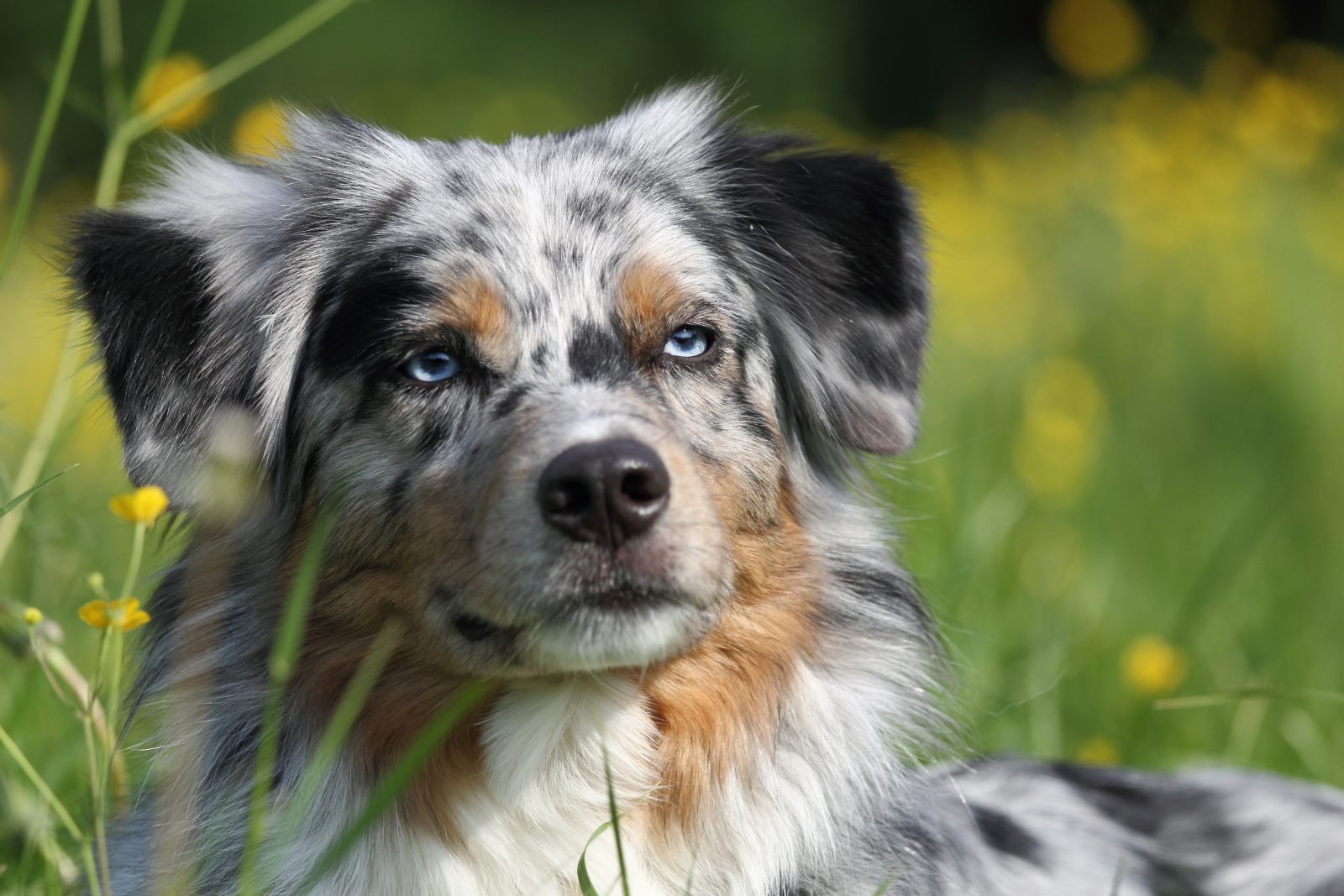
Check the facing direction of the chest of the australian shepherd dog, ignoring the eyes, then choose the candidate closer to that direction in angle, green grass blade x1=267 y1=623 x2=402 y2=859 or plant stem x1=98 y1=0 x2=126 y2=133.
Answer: the green grass blade

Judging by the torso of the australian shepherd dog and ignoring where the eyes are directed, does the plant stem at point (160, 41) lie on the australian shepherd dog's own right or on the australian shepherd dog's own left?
on the australian shepherd dog's own right

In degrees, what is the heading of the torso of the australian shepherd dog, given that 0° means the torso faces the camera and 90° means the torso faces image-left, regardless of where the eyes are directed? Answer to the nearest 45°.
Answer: approximately 45°

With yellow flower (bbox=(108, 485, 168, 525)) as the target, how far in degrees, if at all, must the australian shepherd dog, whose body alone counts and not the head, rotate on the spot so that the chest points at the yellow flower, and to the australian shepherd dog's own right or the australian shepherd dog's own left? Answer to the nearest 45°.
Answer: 0° — it already faces it

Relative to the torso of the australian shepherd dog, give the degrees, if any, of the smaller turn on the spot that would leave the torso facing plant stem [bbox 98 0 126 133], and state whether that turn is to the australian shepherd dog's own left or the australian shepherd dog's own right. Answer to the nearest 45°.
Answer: approximately 45° to the australian shepherd dog's own right

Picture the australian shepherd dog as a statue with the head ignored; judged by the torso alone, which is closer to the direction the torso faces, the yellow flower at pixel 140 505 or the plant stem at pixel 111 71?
the yellow flower

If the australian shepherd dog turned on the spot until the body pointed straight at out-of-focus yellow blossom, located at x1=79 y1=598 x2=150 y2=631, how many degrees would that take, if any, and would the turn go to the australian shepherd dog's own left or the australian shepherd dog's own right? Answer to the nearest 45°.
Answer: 0° — it already faces it

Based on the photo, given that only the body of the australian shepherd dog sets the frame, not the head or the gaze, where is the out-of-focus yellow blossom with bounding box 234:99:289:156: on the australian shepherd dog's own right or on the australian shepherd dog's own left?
on the australian shepherd dog's own right

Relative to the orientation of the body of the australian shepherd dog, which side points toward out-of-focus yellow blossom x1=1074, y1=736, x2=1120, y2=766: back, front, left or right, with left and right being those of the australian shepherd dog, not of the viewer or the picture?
back
